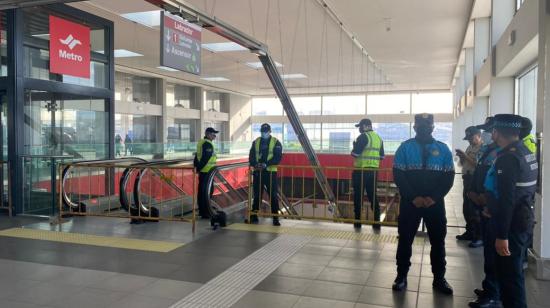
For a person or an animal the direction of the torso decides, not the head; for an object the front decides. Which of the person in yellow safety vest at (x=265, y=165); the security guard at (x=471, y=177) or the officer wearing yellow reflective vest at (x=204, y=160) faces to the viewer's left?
the security guard

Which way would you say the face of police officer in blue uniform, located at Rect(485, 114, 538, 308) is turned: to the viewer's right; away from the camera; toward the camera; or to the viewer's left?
to the viewer's left

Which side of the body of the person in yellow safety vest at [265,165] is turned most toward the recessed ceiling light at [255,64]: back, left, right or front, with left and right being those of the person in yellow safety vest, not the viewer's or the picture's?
back

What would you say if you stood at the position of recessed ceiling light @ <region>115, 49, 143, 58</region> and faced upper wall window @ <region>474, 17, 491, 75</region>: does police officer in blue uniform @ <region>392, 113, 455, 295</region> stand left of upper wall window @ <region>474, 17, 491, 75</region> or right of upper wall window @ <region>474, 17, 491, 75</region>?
right

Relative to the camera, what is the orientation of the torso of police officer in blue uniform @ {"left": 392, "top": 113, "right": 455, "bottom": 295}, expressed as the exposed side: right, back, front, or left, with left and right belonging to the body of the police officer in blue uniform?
front

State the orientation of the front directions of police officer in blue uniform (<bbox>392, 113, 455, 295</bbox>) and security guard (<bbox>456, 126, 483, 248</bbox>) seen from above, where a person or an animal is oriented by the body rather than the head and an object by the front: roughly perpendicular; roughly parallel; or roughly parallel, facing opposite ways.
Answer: roughly perpendicular

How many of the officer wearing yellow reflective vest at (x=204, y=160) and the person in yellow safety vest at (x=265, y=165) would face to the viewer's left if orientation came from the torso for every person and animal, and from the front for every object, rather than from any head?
0

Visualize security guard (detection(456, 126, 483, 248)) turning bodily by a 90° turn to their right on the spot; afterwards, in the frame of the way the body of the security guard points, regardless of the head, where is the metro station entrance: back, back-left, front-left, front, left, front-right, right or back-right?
left

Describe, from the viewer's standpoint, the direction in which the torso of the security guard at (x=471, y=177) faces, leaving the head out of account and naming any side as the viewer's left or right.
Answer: facing to the left of the viewer

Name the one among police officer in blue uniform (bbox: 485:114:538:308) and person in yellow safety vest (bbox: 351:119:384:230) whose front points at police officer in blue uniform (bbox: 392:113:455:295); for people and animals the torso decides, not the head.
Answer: police officer in blue uniform (bbox: 485:114:538:308)

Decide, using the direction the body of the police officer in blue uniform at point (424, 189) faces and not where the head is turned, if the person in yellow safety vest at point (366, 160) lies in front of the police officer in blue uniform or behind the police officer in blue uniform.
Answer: behind

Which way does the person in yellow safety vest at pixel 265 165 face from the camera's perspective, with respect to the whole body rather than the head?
toward the camera
